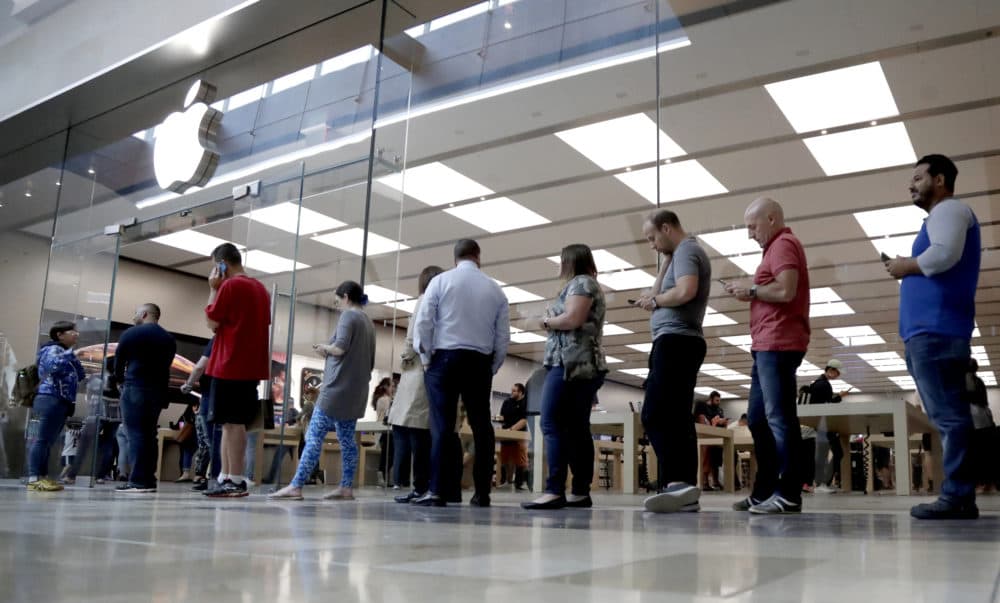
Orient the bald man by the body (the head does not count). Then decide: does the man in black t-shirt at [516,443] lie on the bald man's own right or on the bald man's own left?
on the bald man's own right

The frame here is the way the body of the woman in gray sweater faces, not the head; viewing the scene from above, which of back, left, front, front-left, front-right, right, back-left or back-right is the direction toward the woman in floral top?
back-left

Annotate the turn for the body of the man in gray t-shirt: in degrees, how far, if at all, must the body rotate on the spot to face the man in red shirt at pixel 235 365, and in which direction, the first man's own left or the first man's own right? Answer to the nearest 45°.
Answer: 0° — they already face them

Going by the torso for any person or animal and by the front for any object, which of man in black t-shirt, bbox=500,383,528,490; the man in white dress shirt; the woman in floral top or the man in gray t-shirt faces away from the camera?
the man in white dress shirt

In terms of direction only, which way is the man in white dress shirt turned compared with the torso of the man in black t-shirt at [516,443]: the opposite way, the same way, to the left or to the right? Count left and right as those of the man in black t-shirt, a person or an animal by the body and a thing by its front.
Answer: the opposite way

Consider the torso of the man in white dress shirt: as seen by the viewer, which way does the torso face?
away from the camera

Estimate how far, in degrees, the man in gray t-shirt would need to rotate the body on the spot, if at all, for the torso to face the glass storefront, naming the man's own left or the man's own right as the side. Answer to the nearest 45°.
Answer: approximately 90° to the man's own right

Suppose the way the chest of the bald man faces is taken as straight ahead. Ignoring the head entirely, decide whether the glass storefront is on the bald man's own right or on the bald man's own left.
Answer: on the bald man's own right

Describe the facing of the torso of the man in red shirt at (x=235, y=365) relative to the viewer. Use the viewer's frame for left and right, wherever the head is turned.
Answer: facing away from the viewer and to the left of the viewer

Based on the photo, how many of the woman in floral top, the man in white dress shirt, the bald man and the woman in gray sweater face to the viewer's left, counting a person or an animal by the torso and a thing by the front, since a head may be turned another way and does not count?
3

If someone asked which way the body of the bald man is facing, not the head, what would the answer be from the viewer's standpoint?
to the viewer's left

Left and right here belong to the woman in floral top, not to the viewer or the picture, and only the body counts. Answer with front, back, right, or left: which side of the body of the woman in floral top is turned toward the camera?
left

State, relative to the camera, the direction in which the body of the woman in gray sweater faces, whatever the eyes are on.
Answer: to the viewer's left
